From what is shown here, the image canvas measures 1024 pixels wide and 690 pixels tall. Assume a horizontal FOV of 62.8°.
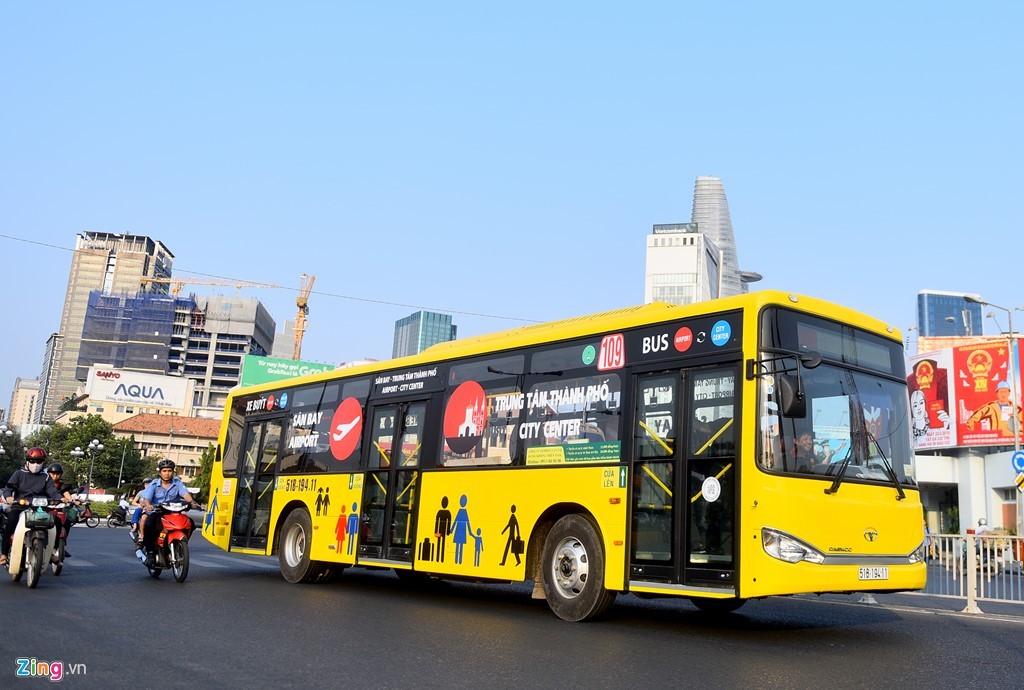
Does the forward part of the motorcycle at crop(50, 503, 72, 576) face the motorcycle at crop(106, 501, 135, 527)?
no

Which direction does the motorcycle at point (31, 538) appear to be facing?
toward the camera

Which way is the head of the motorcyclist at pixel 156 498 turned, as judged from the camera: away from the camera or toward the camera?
toward the camera

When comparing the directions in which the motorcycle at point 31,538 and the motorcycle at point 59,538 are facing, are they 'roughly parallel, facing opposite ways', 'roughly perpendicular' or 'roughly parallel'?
roughly parallel

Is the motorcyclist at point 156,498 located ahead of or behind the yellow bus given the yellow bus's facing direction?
behind

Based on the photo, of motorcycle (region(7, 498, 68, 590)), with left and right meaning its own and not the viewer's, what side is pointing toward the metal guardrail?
left

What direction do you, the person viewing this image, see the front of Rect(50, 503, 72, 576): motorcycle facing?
facing the viewer

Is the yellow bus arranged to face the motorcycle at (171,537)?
no

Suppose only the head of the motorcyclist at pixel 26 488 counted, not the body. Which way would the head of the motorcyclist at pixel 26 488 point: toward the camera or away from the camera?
toward the camera

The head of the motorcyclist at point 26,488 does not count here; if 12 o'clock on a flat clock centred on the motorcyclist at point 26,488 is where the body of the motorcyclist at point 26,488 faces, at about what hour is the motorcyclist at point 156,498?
the motorcyclist at point 156,498 is roughly at 8 o'clock from the motorcyclist at point 26,488.

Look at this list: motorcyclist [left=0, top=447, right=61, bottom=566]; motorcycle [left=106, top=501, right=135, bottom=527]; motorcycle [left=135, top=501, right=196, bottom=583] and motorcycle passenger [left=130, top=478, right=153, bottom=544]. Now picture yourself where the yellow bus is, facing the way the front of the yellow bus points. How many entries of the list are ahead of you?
0

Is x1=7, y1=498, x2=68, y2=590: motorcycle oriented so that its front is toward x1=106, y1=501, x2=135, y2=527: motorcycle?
no

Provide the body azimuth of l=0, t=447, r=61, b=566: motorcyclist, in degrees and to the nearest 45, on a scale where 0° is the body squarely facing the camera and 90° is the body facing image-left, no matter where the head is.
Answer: approximately 0°

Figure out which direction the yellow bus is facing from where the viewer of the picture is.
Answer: facing the viewer and to the right of the viewer
